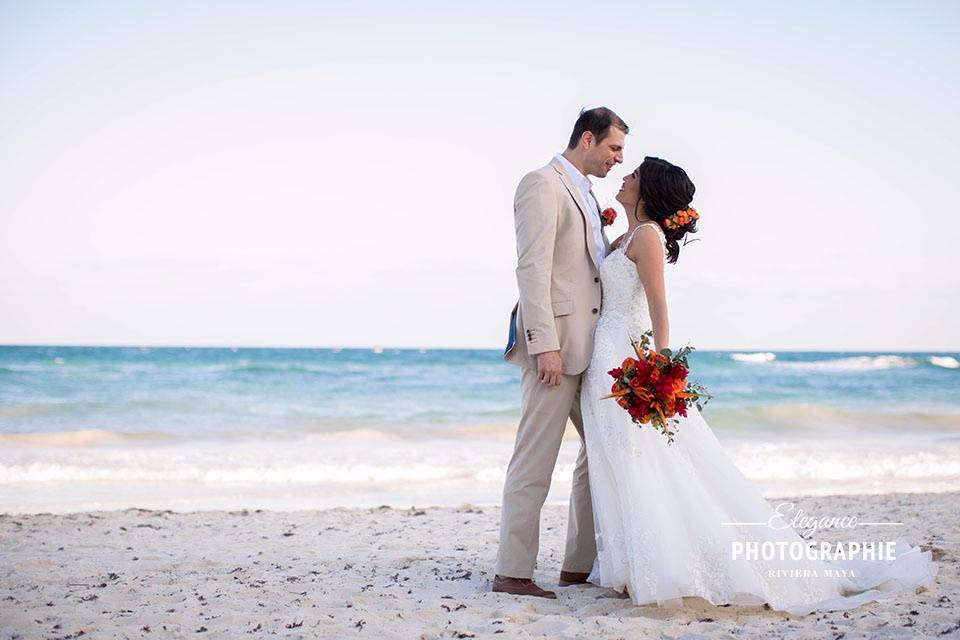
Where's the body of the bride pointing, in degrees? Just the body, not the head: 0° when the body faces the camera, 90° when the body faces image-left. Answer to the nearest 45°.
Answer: approximately 90°

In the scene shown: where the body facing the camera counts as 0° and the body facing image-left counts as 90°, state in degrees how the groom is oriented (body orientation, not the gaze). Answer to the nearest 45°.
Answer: approximately 270°

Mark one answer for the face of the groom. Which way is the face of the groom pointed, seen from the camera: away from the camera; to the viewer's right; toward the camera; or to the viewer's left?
to the viewer's right

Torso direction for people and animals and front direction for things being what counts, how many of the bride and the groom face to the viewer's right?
1

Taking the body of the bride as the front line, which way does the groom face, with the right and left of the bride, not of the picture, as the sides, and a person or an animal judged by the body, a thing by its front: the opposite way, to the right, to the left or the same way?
the opposite way

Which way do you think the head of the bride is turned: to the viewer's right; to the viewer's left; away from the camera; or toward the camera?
to the viewer's left
